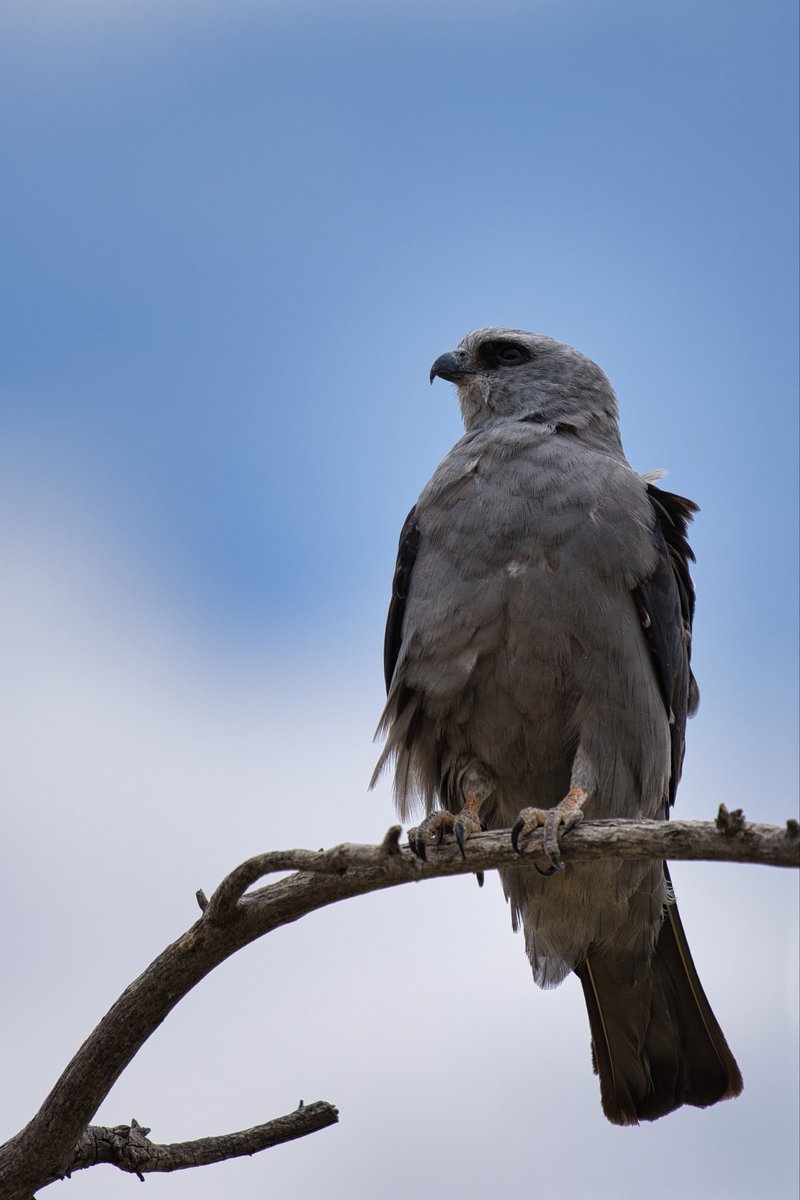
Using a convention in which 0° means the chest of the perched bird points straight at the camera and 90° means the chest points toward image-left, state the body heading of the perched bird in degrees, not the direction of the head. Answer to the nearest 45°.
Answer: approximately 45°
